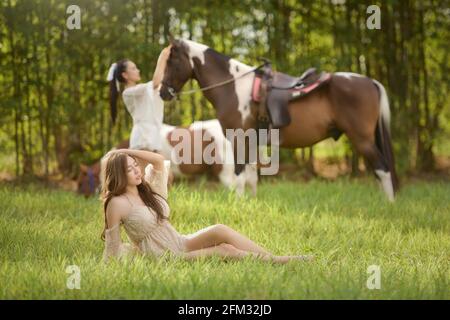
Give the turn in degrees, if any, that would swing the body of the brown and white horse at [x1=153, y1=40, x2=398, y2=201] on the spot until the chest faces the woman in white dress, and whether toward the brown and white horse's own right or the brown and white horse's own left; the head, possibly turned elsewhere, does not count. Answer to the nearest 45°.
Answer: approximately 45° to the brown and white horse's own left

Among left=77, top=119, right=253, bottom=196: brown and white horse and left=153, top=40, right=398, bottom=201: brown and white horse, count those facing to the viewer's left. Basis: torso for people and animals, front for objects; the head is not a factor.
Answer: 2

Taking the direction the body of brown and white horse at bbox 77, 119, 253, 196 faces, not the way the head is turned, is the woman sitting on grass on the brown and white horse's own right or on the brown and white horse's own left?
on the brown and white horse's own left

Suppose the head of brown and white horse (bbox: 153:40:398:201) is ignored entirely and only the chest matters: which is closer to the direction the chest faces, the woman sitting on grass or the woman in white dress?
the woman in white dress

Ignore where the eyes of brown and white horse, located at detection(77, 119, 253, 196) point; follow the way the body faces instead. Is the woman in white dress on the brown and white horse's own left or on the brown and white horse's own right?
on the brown and white horse's own left

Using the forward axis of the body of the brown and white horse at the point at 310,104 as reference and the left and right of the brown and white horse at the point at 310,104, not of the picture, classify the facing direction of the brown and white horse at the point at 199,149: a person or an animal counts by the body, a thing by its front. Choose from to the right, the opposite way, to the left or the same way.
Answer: the same way

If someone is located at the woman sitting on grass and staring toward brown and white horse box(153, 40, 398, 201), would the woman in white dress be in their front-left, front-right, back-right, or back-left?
front-left

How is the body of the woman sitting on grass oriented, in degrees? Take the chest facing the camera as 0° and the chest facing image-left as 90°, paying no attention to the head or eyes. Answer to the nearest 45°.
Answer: approximately 315°

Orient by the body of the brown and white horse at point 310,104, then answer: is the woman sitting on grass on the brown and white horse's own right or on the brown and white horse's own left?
on the brown and white horse's own left

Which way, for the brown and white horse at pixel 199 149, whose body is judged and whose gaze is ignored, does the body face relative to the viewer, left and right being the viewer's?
facing to the left of the viewer

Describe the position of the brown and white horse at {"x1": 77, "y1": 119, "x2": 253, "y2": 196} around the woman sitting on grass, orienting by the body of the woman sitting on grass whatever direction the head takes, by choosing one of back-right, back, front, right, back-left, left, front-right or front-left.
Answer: back-left

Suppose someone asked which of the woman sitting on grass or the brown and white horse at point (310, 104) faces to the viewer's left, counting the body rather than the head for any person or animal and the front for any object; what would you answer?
the brown and white horse

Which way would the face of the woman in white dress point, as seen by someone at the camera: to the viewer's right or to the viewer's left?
to the viewer's right

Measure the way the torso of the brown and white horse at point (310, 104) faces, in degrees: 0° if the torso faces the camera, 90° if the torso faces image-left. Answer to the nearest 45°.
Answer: approximately 90°
